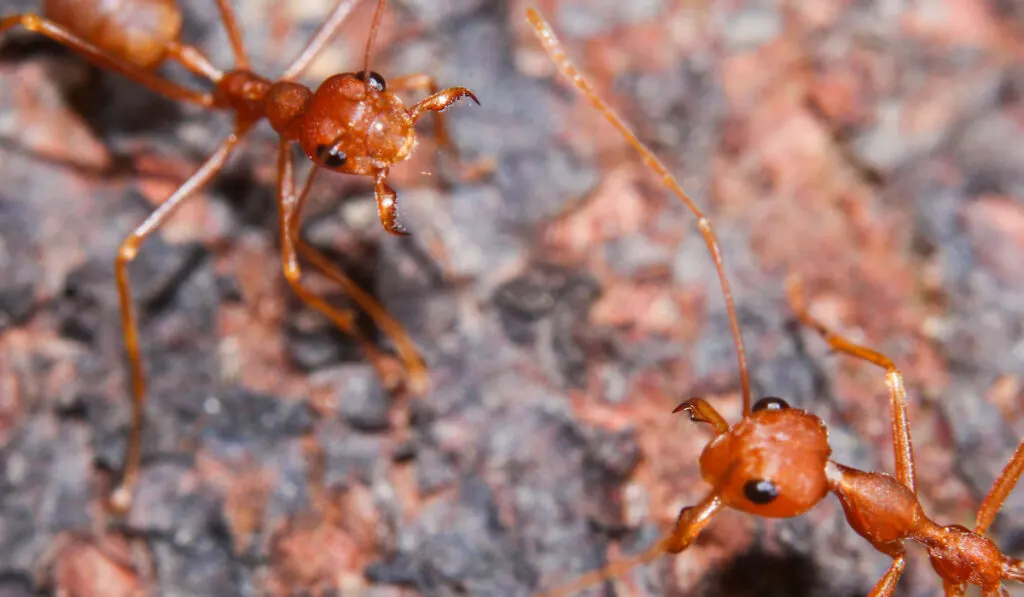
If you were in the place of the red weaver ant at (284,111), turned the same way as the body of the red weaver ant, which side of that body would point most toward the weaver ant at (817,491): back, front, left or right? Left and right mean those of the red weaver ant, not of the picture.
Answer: front

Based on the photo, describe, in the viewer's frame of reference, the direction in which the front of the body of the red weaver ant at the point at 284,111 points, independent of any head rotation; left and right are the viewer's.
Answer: facing the viewer and to the right of the viewer

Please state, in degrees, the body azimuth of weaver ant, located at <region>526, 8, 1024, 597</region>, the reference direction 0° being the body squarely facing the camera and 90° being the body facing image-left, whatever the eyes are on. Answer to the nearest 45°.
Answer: approximately 90°

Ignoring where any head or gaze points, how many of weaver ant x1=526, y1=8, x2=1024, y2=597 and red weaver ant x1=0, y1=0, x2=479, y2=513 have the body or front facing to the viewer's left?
1

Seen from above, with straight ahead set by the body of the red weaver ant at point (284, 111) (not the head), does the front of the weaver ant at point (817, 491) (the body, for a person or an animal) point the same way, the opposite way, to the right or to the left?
the opposite way
